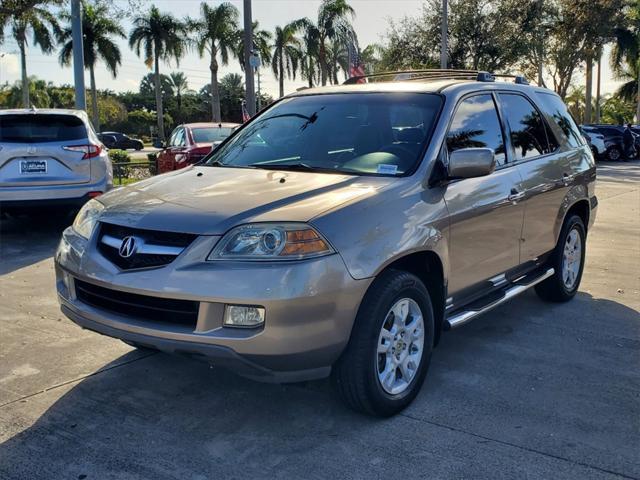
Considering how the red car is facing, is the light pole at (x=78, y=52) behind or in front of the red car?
in front

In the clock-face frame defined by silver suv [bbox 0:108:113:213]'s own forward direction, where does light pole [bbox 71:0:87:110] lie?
The light pole is roughly at 12 o'clock from the silver suv.

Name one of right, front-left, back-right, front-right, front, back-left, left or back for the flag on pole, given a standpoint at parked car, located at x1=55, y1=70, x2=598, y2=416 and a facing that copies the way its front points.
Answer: back-right

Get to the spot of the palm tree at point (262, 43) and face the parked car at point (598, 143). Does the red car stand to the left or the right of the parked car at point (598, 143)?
right

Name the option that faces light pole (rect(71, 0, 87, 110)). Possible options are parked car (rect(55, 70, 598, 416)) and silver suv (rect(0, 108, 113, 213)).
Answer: the silver suv

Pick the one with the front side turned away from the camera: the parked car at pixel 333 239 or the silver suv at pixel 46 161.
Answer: the silver suv

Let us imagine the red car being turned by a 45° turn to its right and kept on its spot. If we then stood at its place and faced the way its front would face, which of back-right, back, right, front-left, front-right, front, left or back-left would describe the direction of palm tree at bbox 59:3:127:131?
front

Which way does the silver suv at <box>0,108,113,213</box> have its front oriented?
away from the camera

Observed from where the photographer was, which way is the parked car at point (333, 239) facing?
facing the viewer and to the left of the viewer

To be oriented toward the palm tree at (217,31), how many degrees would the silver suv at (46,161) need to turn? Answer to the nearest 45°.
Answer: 0° — it already faces it

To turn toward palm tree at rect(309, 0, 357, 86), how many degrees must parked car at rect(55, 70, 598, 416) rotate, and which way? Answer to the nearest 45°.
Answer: approximately 135° to its right

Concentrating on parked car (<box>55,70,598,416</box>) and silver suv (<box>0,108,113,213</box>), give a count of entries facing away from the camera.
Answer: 1
